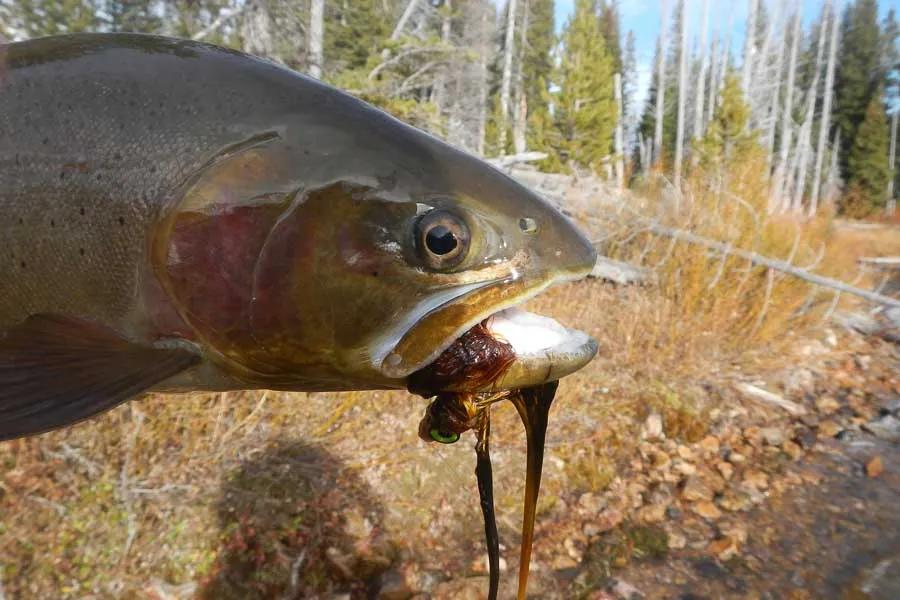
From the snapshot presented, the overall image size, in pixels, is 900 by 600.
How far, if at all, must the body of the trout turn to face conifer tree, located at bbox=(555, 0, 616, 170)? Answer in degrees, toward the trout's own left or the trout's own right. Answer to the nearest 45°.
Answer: approximately 45° to the trout's own left

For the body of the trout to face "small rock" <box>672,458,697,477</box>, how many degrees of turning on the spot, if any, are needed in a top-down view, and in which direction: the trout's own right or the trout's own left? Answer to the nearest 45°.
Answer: approximately 45° to the trout's own left

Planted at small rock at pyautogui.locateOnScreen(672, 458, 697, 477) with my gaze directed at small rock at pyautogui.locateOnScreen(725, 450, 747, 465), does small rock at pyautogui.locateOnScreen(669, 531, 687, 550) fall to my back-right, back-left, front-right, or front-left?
back-right

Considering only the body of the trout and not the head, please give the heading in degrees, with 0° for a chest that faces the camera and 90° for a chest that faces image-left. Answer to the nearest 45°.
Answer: approximately 270°
